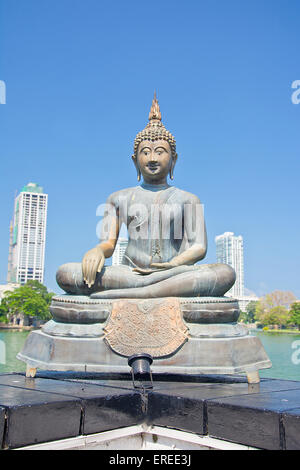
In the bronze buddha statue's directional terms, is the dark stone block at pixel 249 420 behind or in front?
in front

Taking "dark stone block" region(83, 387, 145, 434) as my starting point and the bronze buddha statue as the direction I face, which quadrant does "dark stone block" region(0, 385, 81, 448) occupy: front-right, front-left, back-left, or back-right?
back-left

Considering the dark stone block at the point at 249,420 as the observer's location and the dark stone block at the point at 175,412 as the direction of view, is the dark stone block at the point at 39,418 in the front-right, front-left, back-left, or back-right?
front-left

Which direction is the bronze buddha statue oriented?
toward the camera

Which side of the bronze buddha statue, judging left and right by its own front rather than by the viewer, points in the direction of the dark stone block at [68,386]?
front

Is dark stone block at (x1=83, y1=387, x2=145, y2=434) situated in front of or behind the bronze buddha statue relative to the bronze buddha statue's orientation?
in front

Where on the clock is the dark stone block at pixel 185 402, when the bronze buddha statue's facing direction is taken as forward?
The dark stone block is roughly at 12 o'clock from the bronze buddha statue.

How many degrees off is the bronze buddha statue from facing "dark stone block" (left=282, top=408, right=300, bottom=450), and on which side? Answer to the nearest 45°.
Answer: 0° — it already faces it
